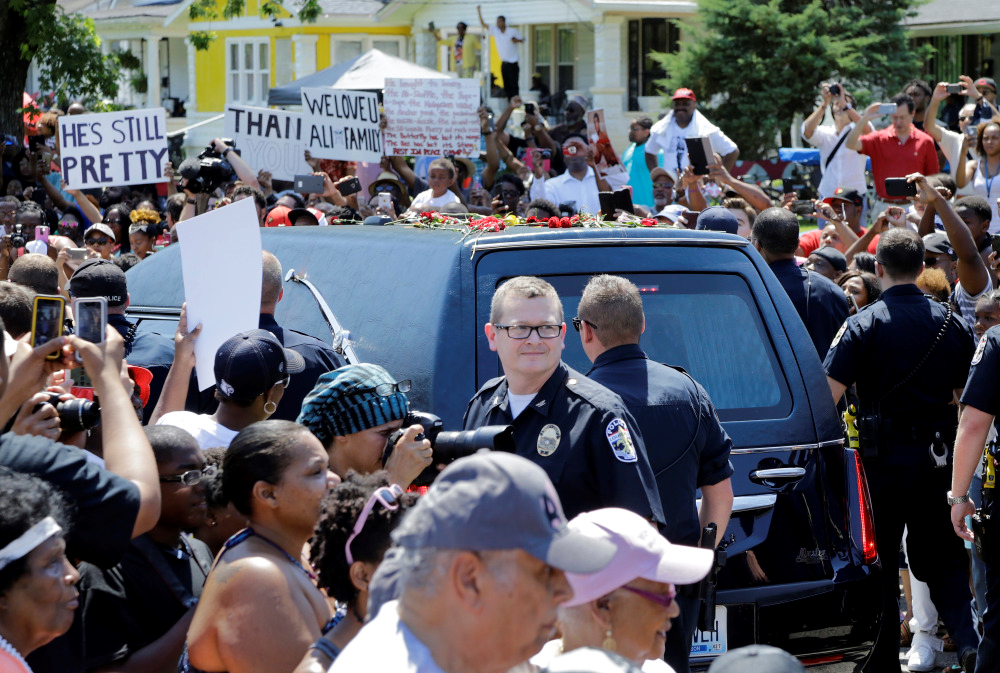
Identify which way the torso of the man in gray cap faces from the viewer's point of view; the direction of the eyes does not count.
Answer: to the viewer's right

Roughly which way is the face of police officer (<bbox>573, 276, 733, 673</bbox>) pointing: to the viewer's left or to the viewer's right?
to the viewer's left

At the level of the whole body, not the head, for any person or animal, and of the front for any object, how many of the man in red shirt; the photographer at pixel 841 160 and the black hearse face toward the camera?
2

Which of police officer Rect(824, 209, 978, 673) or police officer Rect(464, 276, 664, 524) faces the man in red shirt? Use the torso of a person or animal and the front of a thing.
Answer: police officer Rect(824, 209, 978, 673)

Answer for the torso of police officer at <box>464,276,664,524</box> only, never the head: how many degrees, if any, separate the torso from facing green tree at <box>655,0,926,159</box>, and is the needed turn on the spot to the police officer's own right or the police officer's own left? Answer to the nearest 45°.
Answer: approximately 135° to the police officer's own right

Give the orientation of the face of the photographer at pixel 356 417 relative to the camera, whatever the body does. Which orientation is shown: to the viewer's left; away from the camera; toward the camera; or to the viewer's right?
to the viewer's right
